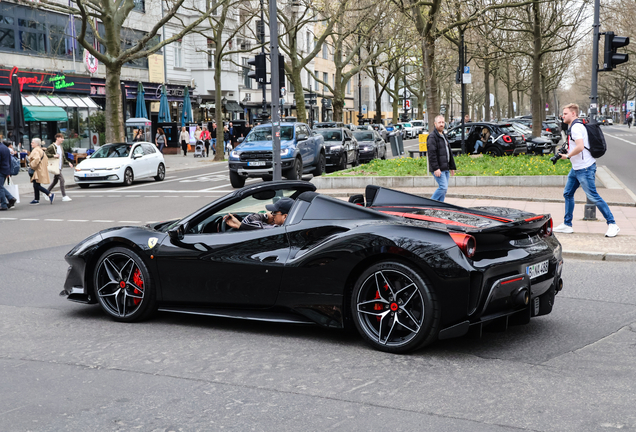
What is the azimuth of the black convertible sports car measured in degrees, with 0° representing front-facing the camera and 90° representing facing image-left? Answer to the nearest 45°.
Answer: approximately 135°

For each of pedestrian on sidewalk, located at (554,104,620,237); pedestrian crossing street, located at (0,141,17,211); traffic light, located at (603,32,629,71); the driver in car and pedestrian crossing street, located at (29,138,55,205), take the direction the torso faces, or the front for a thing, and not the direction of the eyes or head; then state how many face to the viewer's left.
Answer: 4

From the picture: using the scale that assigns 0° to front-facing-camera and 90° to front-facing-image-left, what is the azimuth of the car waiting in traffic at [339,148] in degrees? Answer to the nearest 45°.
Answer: approximately 45°

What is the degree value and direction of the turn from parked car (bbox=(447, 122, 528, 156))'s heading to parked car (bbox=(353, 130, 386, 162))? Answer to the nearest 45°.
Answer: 0° — it already faces it

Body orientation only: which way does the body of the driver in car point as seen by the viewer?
to the viewer's left

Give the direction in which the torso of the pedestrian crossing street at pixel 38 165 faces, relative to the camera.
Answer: to the viewer's left

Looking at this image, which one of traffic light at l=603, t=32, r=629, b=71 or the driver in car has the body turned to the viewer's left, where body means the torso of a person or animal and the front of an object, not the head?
the driver in car

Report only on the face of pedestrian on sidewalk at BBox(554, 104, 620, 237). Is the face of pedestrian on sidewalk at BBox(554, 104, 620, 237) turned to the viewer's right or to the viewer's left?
to the viewer's left

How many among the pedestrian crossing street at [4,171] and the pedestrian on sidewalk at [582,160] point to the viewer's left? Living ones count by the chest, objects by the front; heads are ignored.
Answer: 1

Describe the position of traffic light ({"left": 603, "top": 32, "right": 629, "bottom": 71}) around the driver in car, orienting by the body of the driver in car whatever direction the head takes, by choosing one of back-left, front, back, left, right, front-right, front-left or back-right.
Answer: back-right
